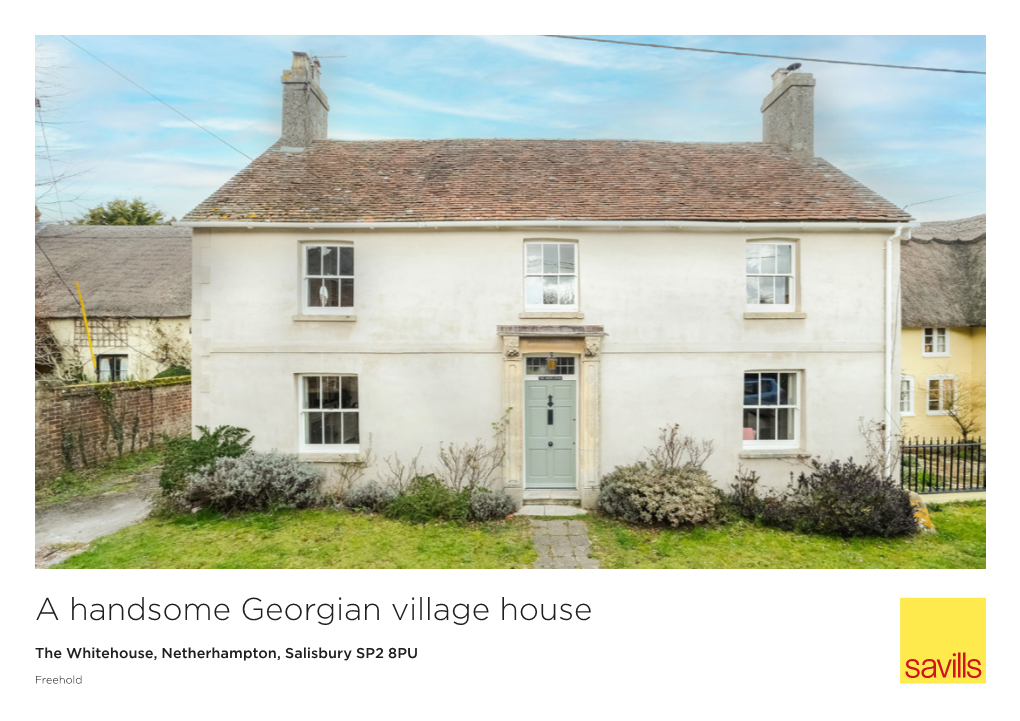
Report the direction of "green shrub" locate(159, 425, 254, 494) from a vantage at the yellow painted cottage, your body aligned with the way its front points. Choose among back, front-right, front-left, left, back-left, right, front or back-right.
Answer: front-right

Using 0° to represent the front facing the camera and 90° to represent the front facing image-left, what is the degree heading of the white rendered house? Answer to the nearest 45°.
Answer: approximately 0°

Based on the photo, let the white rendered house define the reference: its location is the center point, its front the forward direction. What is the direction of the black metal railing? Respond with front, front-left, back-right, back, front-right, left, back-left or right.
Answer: left

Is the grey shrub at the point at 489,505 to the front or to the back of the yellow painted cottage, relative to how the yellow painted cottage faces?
to the front

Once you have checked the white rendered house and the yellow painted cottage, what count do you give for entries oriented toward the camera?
2

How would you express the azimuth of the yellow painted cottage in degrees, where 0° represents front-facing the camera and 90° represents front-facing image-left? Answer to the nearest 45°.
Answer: approximately 0°
